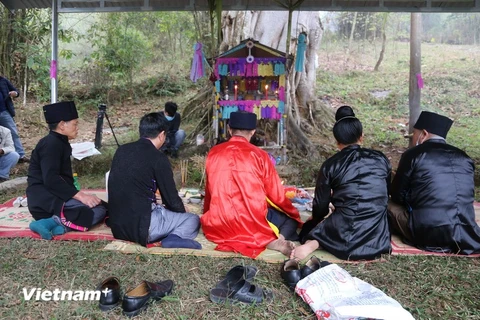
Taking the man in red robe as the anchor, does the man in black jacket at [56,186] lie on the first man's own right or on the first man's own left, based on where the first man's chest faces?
on the first man's own left

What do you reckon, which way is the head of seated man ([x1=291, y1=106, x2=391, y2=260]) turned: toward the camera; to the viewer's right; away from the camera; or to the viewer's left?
away from the camera

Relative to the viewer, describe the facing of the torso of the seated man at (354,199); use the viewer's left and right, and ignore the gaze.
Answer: facing away from the viewer

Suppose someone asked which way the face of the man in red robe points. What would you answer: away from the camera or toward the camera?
away from the camera

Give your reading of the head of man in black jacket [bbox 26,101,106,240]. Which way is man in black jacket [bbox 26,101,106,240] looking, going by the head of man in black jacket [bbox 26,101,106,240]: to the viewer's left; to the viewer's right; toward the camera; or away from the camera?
to the viewer's right

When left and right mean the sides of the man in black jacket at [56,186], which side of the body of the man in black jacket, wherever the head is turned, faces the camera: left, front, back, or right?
right

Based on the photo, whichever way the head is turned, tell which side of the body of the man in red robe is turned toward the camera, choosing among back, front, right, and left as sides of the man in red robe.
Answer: back

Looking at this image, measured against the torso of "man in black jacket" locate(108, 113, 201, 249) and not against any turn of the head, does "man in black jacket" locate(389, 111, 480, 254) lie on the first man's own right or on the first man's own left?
on the first man's own right

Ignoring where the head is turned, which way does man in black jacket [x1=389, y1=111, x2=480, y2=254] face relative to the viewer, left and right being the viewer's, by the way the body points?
facing away from the viewer and to the left of the viewer

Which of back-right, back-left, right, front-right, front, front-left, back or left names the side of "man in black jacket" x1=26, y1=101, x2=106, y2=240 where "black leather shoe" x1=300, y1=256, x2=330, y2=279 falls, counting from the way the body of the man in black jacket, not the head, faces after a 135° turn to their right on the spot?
left
